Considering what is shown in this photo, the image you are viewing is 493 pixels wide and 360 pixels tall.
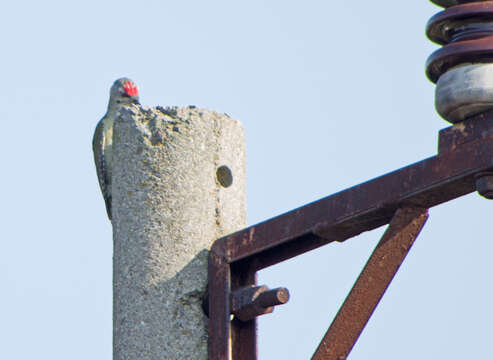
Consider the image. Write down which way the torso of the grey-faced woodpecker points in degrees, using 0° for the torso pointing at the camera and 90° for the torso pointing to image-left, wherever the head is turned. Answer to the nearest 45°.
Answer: approximately 270°
